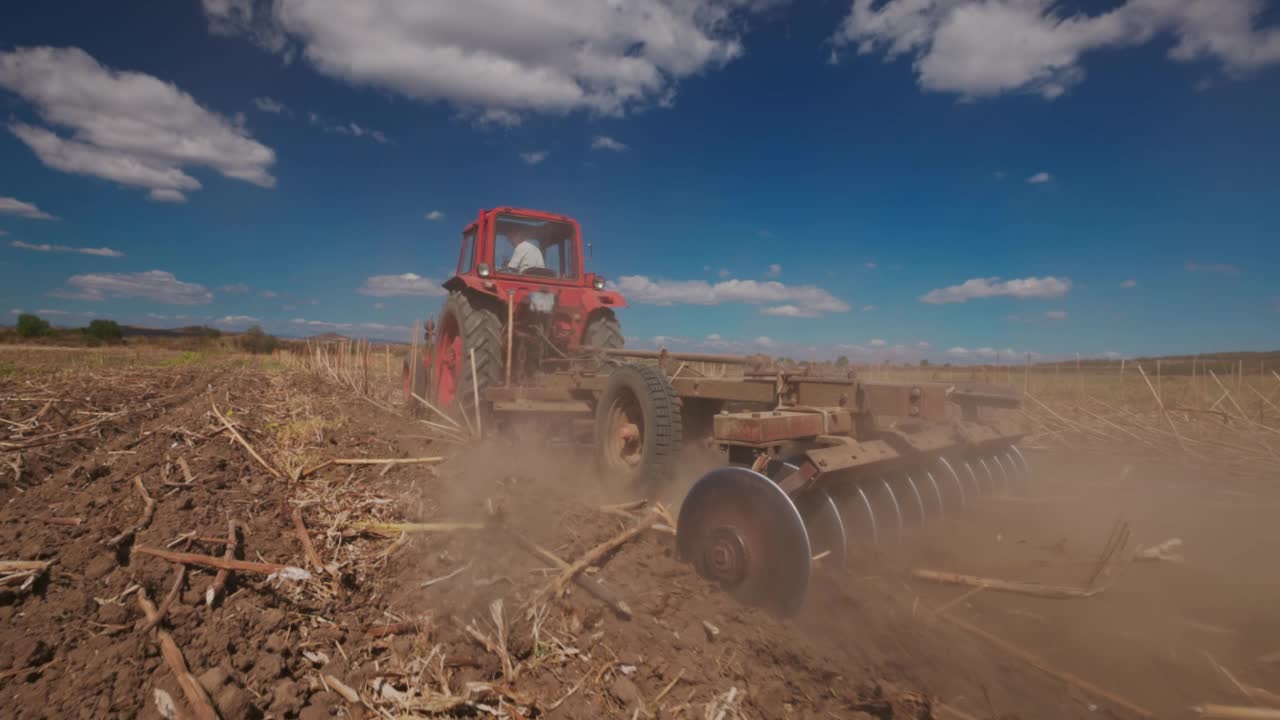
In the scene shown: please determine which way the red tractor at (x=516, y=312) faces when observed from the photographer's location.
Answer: facing away from the viewer and to the left of the viewer

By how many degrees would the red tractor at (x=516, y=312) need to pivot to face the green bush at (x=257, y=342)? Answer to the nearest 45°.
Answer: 0° — it already faces it

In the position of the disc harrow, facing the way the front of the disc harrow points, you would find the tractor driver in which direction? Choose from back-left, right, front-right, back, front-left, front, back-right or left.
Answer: front

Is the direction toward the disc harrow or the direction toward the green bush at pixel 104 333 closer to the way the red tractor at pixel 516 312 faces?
the green bush

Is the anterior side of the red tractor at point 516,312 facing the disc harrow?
no

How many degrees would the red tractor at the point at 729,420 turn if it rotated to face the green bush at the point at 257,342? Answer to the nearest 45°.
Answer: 0° — it already faces it

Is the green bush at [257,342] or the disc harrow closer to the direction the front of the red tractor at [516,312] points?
the green bush

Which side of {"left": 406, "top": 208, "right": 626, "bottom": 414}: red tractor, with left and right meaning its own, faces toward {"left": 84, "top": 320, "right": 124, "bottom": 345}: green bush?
front

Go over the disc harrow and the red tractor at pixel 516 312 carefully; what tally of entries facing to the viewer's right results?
0

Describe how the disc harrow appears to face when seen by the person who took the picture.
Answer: facing away from the viewer and to the left of the viewer

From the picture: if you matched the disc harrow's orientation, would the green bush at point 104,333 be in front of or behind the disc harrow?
in front
